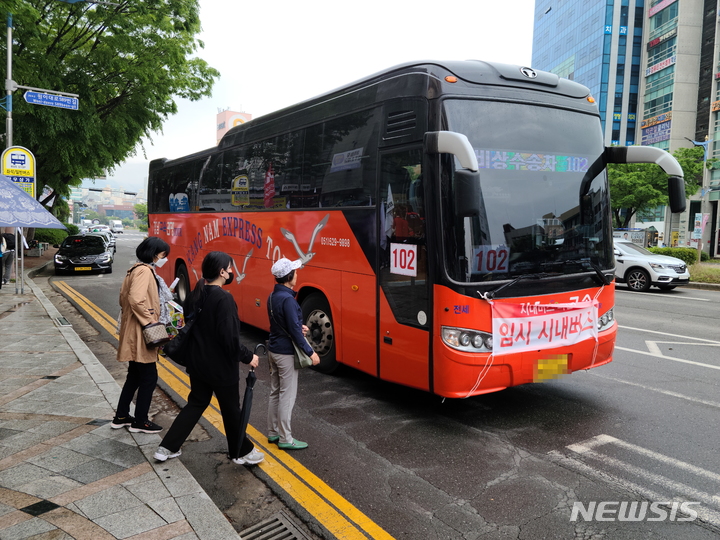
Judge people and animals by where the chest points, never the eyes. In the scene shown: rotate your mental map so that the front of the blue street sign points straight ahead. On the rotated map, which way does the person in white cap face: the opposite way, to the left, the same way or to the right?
to the left

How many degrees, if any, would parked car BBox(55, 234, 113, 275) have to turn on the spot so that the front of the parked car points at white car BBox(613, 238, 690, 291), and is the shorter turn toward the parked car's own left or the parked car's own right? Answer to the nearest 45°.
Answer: approximately 45° to the parked car's own left

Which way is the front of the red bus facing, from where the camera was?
facing the viewer and to the right of the viewer

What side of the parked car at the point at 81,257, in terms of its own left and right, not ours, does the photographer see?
front

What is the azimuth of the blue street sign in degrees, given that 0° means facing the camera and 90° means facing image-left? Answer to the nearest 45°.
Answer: approximately 0°

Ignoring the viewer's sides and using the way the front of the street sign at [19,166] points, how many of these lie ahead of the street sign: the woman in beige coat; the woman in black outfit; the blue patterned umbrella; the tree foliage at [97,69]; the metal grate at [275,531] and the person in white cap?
5

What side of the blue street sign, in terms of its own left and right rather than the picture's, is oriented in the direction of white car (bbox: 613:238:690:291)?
left

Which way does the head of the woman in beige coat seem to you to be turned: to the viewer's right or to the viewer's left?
to the viewer's right

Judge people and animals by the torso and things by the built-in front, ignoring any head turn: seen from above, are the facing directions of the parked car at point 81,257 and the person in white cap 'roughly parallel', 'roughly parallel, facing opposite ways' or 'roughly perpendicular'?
roughly perpendicular

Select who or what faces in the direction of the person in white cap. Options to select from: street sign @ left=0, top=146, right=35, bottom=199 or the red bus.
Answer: the street sign

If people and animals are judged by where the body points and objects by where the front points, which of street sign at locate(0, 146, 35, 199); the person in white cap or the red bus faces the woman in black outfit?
the street sign

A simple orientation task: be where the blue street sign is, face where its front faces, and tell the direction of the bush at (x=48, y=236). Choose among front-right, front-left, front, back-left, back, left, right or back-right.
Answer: back

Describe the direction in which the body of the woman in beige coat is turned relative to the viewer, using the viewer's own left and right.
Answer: facing to the right of the viewer

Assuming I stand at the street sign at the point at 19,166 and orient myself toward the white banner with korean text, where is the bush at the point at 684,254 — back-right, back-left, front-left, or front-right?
front-left

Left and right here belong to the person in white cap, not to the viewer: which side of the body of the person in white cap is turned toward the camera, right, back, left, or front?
right

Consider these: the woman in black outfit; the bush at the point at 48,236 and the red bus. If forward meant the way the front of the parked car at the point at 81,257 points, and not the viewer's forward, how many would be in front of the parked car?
2

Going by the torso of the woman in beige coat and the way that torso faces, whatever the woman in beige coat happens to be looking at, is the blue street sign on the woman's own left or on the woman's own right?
on the woman's own left

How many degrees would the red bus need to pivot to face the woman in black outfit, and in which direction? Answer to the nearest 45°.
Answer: approximately 90° to its right

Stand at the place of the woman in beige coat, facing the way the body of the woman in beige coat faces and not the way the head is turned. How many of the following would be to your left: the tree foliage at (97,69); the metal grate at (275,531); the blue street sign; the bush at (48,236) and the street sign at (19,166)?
4
